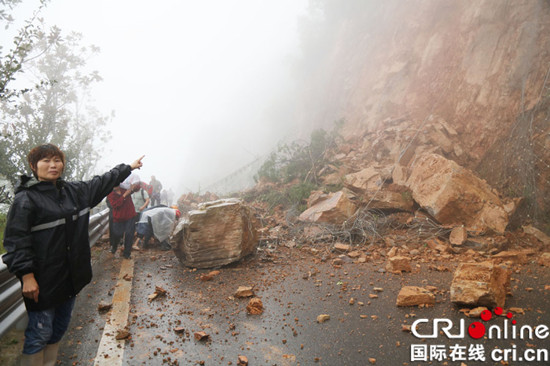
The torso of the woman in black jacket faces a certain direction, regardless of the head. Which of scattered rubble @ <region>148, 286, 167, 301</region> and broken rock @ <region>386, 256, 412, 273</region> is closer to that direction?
the broken rock

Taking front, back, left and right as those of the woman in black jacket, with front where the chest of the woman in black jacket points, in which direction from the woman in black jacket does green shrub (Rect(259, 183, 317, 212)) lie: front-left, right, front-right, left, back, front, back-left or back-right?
left

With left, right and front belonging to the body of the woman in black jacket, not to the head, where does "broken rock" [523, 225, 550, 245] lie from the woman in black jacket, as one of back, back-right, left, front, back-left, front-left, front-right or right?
front-left

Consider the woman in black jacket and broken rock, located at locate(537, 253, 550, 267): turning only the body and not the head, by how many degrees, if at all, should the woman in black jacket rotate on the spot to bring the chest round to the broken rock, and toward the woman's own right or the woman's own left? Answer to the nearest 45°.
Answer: approximately 45° to the woman's own left

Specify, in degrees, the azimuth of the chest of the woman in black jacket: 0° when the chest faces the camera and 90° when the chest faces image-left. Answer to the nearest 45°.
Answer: approximately 315°

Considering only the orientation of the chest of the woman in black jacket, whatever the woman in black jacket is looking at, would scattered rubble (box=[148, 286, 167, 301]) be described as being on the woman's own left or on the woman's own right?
on the woman's own left
